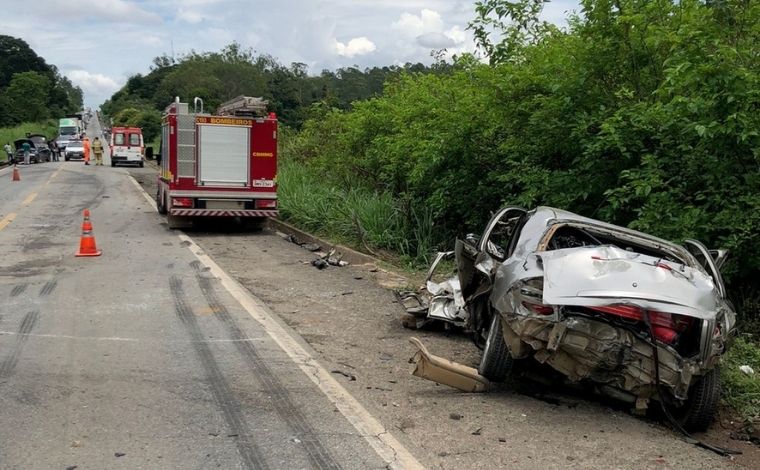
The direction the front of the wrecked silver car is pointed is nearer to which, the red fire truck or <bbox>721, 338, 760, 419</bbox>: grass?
the red fire truck

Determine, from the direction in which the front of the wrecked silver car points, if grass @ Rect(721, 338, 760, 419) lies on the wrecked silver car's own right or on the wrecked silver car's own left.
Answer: on the wrecked silver car's own right

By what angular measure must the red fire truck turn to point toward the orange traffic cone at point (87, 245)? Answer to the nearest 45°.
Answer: approximately 135° to its left

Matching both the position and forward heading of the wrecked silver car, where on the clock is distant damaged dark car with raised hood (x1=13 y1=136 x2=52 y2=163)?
The distant damaged dark car with raised hood is roughly at 12 o'clock from the wrecked silver car.

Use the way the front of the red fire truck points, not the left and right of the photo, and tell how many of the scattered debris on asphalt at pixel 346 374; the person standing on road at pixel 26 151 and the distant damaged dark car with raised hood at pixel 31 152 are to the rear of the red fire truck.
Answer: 1

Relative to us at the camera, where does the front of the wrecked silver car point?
facing away from the viewer and to the left of the viewer

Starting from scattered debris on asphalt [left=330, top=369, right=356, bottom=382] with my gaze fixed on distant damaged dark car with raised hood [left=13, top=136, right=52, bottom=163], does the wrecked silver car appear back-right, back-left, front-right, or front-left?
back-right

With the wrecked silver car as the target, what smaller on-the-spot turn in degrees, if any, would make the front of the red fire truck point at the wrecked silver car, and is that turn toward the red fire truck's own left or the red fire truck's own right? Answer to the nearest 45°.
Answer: approximately 180°

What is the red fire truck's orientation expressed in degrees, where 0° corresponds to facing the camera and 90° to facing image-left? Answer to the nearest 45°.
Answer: approximately 180°

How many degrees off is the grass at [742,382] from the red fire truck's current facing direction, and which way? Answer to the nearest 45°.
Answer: approximately 180°

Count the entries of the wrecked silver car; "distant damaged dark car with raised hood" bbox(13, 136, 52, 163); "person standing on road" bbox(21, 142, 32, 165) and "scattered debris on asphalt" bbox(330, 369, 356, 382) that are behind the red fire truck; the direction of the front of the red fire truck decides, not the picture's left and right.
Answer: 2

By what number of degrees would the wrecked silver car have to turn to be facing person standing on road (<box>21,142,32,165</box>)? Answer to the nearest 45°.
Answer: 0° — it already faces them
